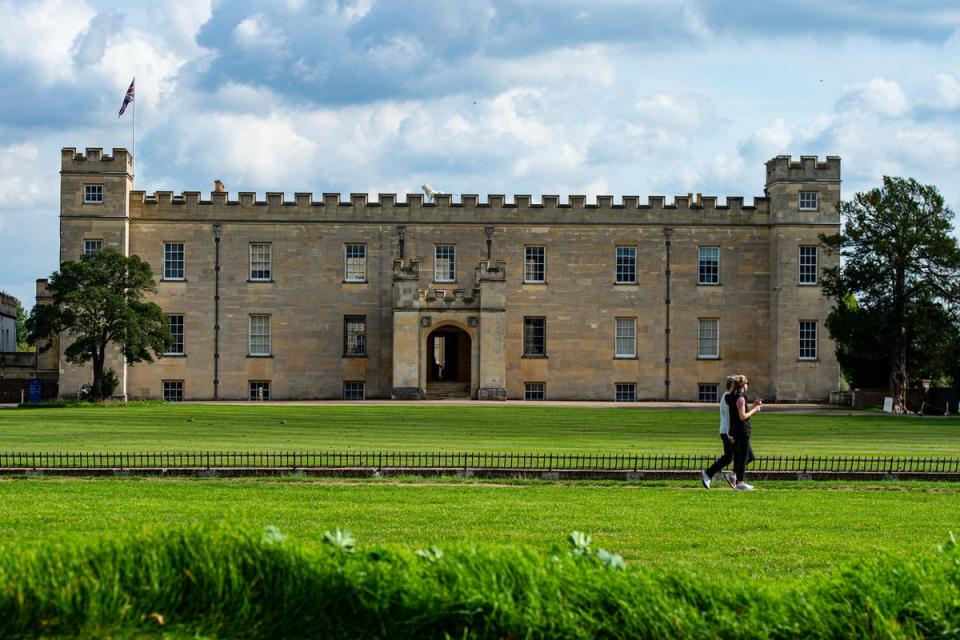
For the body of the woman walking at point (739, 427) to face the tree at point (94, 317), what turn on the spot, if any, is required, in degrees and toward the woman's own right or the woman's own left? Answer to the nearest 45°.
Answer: approximately 135° to the woman's own left

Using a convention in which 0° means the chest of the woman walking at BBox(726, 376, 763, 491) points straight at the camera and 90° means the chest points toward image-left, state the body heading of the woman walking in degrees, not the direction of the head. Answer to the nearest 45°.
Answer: approximately 270°

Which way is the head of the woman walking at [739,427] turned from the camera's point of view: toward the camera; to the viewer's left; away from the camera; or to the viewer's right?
to the viewer's right

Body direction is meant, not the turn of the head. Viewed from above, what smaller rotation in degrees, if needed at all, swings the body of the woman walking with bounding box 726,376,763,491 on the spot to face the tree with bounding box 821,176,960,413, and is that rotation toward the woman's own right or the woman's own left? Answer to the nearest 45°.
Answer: approximately 90° to the woman's own left
